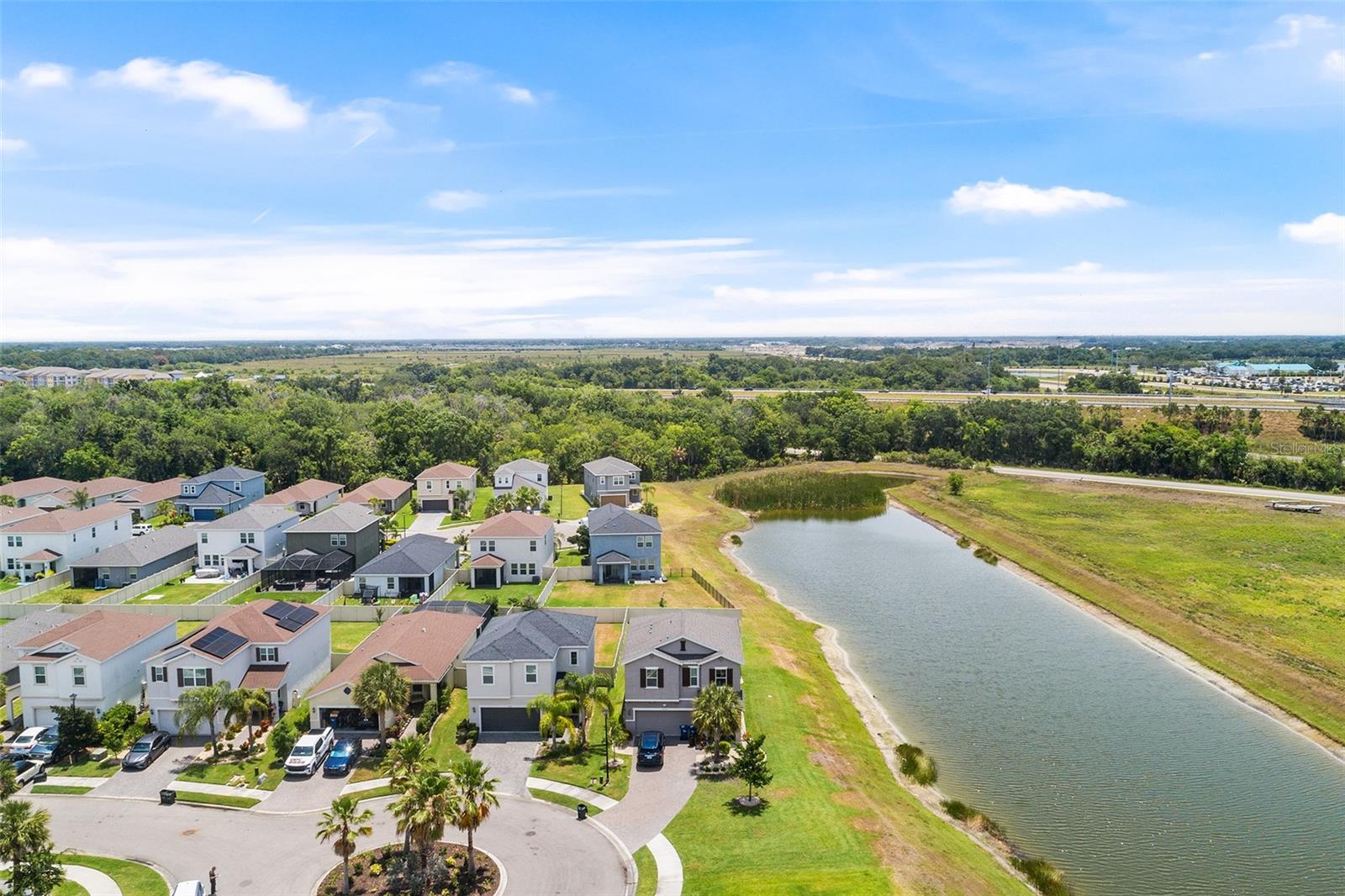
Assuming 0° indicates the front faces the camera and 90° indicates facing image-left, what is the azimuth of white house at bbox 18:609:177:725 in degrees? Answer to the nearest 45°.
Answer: approximately 45°

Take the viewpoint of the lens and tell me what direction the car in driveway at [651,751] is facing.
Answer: facing away from the viewer

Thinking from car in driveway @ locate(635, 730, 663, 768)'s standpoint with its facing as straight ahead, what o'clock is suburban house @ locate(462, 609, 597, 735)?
The suburban house is roughly at 10 o'clock from the car in driveway.

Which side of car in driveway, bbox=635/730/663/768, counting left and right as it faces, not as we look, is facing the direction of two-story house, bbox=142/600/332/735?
left

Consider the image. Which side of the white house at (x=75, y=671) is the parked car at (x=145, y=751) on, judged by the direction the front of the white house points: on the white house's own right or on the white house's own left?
on the white house's own left

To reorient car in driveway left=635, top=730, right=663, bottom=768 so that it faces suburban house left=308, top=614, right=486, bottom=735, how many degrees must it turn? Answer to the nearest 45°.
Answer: approximately 45° to its left

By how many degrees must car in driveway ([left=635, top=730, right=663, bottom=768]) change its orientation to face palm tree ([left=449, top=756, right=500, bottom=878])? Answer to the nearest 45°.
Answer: approximately 135° to its left

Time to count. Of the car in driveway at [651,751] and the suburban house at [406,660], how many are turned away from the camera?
1

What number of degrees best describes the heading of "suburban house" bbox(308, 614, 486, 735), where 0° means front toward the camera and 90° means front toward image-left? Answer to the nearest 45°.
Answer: approximately 45°

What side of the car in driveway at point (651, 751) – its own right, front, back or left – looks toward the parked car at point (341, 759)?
left

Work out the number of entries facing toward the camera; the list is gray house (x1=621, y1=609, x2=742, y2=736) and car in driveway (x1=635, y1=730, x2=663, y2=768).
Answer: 1

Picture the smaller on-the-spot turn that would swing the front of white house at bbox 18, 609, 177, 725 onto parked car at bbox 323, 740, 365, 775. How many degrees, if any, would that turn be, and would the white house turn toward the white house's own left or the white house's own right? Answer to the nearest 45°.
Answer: approximately 90° to the white house's own left
